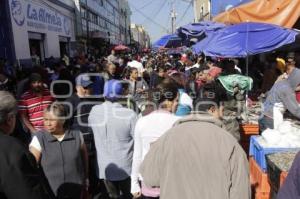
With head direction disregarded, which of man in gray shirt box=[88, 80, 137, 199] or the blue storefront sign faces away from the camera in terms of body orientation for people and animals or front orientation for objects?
the man in gray shirt

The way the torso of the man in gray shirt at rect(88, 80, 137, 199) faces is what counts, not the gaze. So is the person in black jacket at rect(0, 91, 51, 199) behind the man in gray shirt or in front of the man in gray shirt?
behind

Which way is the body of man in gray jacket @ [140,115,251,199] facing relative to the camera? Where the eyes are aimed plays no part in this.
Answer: away from the camera

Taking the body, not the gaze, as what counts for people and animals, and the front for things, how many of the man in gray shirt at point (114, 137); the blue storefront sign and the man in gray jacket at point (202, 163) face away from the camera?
2

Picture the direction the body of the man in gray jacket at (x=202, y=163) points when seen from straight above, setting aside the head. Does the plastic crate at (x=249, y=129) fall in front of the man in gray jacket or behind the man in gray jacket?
in front

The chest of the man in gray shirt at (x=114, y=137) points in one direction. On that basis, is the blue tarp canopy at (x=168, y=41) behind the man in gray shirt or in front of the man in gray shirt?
in front

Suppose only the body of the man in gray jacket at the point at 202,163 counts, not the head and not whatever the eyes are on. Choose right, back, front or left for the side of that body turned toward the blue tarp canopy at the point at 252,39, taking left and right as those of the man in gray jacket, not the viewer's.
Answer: front

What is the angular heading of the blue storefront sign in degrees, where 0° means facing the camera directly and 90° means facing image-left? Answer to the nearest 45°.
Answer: approximately 315°

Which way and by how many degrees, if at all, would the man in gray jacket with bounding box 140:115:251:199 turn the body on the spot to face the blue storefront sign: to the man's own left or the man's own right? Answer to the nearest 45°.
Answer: approximately 45° to the man's own left

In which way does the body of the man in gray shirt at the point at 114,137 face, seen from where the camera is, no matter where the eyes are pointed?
away from the camera

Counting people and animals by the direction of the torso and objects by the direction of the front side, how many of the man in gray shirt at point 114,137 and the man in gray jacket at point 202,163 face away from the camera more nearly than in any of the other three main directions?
2

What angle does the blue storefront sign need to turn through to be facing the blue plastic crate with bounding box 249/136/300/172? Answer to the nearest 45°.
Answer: approximately 45° to its right

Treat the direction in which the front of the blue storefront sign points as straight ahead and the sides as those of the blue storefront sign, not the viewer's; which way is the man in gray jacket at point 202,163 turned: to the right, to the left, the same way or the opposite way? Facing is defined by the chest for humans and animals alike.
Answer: to the left
